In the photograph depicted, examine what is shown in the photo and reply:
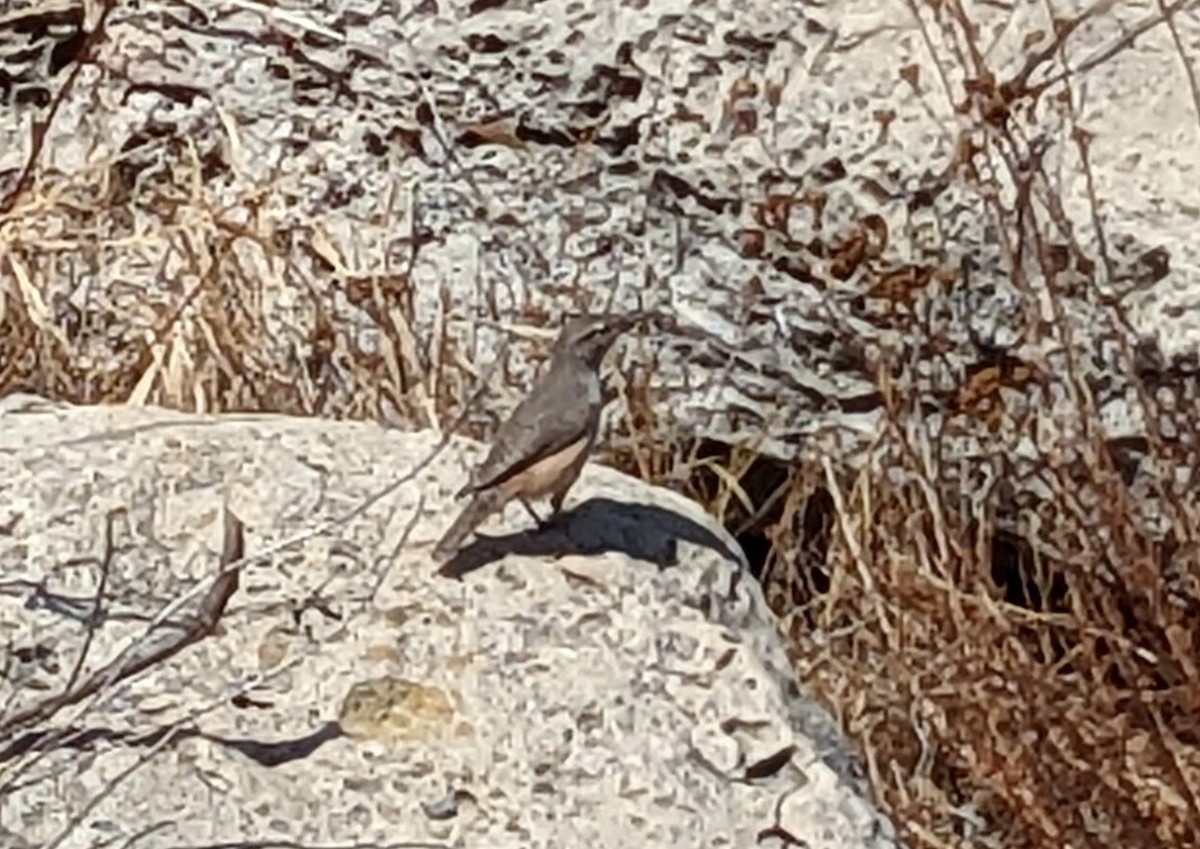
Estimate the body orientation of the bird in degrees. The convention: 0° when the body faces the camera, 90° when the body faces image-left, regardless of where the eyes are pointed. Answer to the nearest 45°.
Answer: approximately 270°
